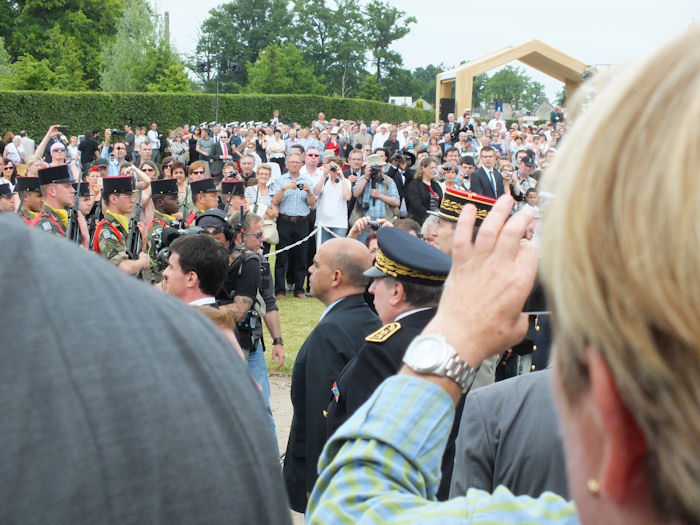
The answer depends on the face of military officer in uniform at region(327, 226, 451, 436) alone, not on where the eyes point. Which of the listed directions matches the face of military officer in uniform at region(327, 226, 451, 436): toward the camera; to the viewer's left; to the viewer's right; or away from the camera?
to the viewer's left

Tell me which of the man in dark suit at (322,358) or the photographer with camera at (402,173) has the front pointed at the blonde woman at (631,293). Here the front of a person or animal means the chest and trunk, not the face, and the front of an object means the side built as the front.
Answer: the photographer with camera

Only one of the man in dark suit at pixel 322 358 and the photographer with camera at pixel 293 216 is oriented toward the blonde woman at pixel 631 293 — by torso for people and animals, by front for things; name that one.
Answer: the photographer with camera

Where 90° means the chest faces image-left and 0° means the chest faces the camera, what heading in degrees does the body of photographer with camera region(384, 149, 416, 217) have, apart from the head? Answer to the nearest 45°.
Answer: approximately 0°

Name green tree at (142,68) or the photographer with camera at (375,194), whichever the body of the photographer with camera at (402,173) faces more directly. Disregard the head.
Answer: the photographer with camera

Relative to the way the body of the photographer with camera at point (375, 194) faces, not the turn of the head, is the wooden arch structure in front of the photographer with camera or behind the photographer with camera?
behind
